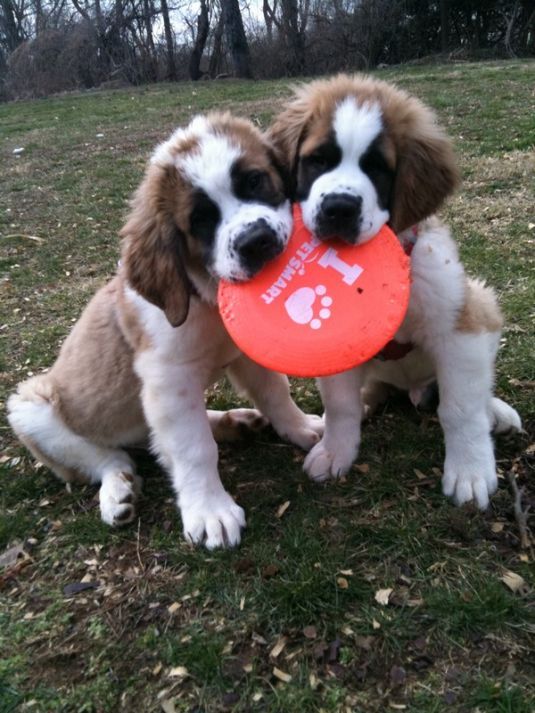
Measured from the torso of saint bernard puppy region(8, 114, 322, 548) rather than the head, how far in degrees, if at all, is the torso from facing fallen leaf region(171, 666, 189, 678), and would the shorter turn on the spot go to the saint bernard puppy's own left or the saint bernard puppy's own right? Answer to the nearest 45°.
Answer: approximately 45° to the saint bernard puppy's own right

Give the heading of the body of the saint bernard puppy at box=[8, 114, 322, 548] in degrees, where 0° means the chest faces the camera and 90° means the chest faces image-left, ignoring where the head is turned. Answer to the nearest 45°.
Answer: approximately 315°

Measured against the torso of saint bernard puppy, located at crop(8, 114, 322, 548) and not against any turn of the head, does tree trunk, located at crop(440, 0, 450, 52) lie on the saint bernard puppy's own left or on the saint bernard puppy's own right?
on the saint bernard puppy's own left

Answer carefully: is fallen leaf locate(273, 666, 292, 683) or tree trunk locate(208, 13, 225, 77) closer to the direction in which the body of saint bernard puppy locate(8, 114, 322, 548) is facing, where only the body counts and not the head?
the fallen leaf

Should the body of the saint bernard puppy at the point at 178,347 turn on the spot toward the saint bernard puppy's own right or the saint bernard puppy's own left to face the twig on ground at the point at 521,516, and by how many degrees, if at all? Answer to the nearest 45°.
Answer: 0° — it already faces it

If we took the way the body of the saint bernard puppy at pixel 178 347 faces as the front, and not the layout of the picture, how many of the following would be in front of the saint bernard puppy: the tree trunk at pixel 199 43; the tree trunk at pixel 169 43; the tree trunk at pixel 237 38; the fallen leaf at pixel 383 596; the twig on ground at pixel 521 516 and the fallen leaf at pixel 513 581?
3

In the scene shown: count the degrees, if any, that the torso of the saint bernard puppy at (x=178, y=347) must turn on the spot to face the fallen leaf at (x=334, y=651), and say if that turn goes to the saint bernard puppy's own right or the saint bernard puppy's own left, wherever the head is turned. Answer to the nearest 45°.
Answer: approximately 45° to the saint bernard puppy's own right
